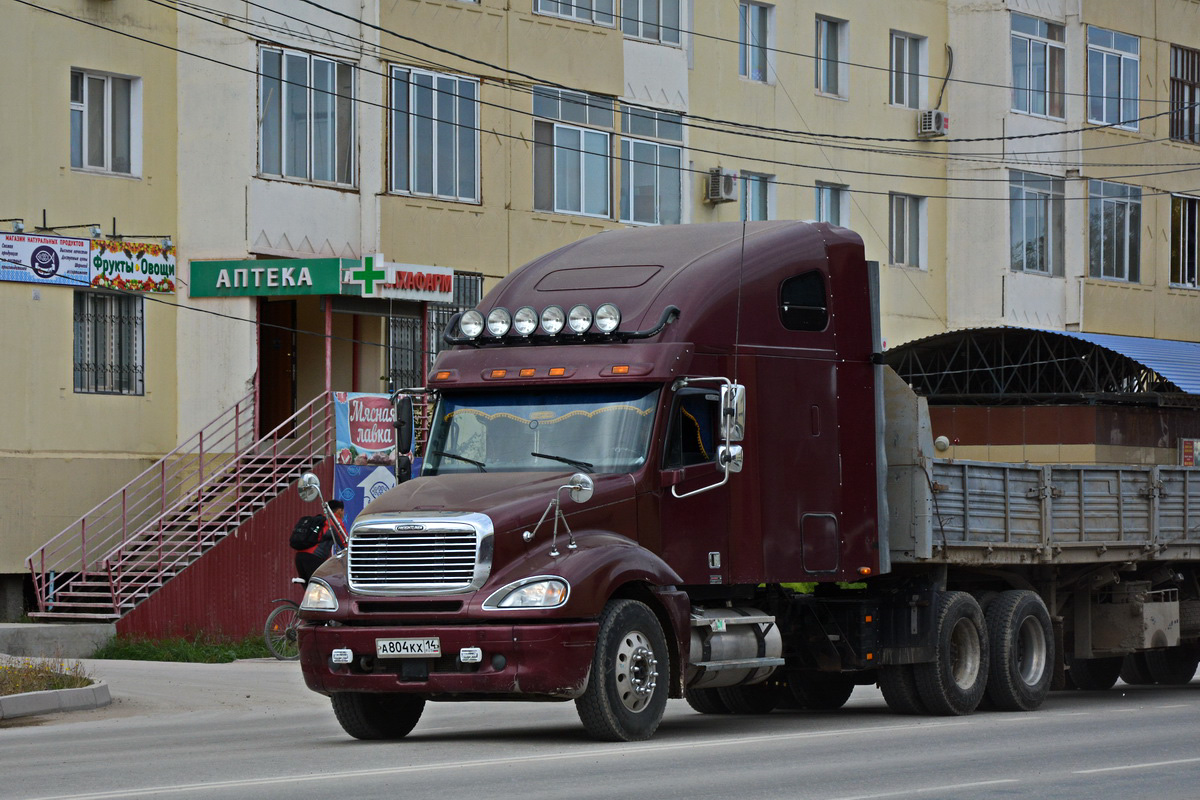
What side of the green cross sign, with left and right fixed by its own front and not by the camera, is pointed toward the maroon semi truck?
front

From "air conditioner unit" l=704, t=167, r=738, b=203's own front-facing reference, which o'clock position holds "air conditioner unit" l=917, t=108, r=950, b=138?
"air conditioner unit" l=917, t=108, r=950, b=138 is roughly at 9 o'clock from "air conditioner unit" l=704, t=167, r=738, b=203.

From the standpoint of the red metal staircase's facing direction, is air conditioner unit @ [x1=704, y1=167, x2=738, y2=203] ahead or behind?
behind

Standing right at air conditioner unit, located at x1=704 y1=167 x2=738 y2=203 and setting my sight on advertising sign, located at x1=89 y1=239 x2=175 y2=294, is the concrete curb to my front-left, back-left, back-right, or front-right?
front-left

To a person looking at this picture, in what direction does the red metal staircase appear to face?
facing the viewer and to the left of the viewer

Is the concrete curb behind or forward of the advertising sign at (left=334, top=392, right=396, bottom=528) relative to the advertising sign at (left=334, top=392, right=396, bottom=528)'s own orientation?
forward

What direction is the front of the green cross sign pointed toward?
toward the camera

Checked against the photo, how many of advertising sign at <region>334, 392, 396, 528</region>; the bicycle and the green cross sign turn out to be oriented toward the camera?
2

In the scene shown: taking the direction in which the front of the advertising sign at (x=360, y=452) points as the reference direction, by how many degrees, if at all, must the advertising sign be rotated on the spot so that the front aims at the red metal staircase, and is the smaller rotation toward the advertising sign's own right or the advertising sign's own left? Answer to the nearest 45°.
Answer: approximately 90° to the advertising sign's own right

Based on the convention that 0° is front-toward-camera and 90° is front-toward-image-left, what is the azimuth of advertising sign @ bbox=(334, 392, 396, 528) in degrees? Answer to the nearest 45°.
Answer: approximately 0°

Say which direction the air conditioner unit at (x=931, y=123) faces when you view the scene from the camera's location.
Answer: facing the viewer and to the right of the viewer

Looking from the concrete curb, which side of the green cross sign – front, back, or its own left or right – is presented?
front

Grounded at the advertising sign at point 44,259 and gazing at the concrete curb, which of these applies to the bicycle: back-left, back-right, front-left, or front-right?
front-left
